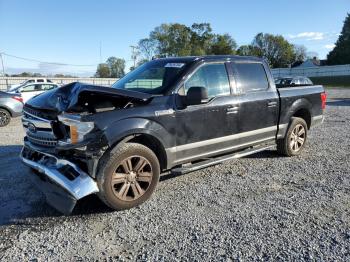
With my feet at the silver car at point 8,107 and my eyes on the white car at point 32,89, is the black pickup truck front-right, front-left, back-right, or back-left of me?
back-right

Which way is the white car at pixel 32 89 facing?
to the viewer's left

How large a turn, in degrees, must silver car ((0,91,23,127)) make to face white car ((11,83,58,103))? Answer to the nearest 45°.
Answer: approximately 90° to its right

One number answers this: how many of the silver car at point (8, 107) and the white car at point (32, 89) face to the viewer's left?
2

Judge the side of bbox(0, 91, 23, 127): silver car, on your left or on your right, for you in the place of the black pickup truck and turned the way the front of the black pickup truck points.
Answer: on your right

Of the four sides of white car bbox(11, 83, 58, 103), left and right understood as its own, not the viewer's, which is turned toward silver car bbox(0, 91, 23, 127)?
left

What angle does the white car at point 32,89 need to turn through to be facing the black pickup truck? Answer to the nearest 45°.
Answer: approximately 90° to its left

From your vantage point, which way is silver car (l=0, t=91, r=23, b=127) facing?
to the viewer's left

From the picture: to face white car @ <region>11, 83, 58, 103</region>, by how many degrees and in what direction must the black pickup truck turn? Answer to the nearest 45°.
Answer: approximately 90° to its right

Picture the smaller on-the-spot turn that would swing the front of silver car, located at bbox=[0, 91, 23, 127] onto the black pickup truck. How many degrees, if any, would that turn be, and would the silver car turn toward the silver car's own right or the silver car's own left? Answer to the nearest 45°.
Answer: approximately 90° to the silver car's own left
